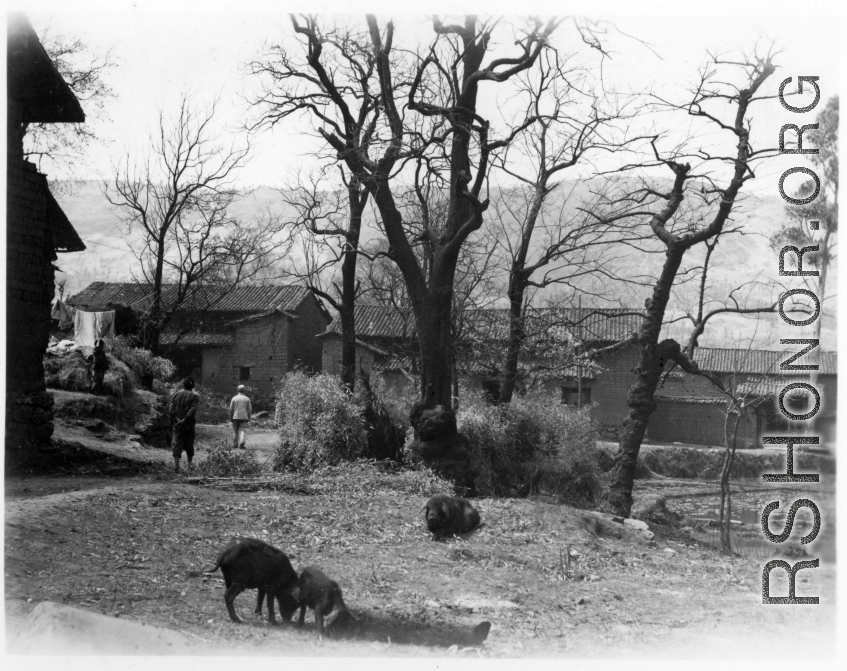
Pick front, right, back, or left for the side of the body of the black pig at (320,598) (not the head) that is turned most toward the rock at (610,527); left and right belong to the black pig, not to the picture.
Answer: left

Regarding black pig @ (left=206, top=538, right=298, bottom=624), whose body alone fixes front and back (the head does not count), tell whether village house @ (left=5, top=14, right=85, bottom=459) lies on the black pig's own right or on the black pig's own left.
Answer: on the black pig's own left

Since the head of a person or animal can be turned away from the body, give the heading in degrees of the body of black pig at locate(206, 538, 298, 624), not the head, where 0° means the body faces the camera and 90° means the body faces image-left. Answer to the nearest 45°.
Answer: approximately 270°

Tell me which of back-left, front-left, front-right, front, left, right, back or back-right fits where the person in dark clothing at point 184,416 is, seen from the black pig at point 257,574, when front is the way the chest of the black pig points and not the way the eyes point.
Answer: left

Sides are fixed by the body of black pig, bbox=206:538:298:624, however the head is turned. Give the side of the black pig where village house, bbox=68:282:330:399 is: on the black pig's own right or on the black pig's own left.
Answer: on the black pig's own left

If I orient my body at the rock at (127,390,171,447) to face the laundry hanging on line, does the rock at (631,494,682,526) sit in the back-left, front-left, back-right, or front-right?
back-right

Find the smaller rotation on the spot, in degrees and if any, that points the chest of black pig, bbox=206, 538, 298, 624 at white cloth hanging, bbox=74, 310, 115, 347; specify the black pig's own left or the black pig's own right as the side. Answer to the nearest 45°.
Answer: approximately 90° to the black pig's own left

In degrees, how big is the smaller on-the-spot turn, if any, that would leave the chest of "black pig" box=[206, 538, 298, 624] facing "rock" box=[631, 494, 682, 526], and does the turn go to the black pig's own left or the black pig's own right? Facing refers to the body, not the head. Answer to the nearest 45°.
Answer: approximately 45° to the black pig's own left

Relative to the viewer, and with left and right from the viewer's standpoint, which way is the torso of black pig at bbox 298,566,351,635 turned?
facing the viewer and to the right of the viewer

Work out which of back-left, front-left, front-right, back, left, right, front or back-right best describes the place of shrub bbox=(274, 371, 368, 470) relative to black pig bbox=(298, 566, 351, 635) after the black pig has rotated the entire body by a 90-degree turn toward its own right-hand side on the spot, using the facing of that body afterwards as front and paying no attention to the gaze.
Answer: back-right
